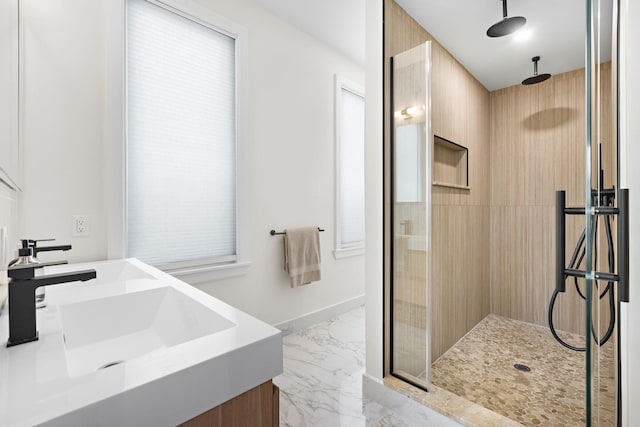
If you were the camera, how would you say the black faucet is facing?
facing to the right of the viewer

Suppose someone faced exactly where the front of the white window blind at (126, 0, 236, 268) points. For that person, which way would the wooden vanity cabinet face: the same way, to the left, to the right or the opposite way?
to the left

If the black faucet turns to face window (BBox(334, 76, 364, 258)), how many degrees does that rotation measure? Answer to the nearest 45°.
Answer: approximately 45° to its left

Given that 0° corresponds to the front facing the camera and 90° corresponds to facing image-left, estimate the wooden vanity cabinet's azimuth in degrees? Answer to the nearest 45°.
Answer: approximately 225°

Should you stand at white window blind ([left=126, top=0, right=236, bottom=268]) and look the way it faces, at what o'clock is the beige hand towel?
The beige hand towel is roughly at 10 o'clock from the white window blind.
